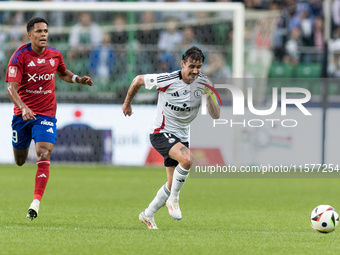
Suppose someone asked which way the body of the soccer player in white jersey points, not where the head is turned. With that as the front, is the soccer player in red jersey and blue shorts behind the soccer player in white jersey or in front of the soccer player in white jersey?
behind

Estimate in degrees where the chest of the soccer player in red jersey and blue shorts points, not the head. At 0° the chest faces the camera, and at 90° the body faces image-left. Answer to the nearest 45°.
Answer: approximately 315°

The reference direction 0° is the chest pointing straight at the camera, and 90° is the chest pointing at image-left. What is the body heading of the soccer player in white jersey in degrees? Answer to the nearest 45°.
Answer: approximately 315°

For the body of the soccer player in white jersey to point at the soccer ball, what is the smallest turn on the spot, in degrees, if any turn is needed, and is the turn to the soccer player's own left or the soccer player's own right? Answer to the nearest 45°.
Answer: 0° — they already face it

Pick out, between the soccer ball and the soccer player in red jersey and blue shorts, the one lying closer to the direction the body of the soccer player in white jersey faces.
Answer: the soccer ball

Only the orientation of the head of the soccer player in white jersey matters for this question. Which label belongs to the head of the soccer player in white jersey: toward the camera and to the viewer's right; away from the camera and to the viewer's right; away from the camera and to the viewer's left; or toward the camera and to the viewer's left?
toward the camera and to the viewer's right
